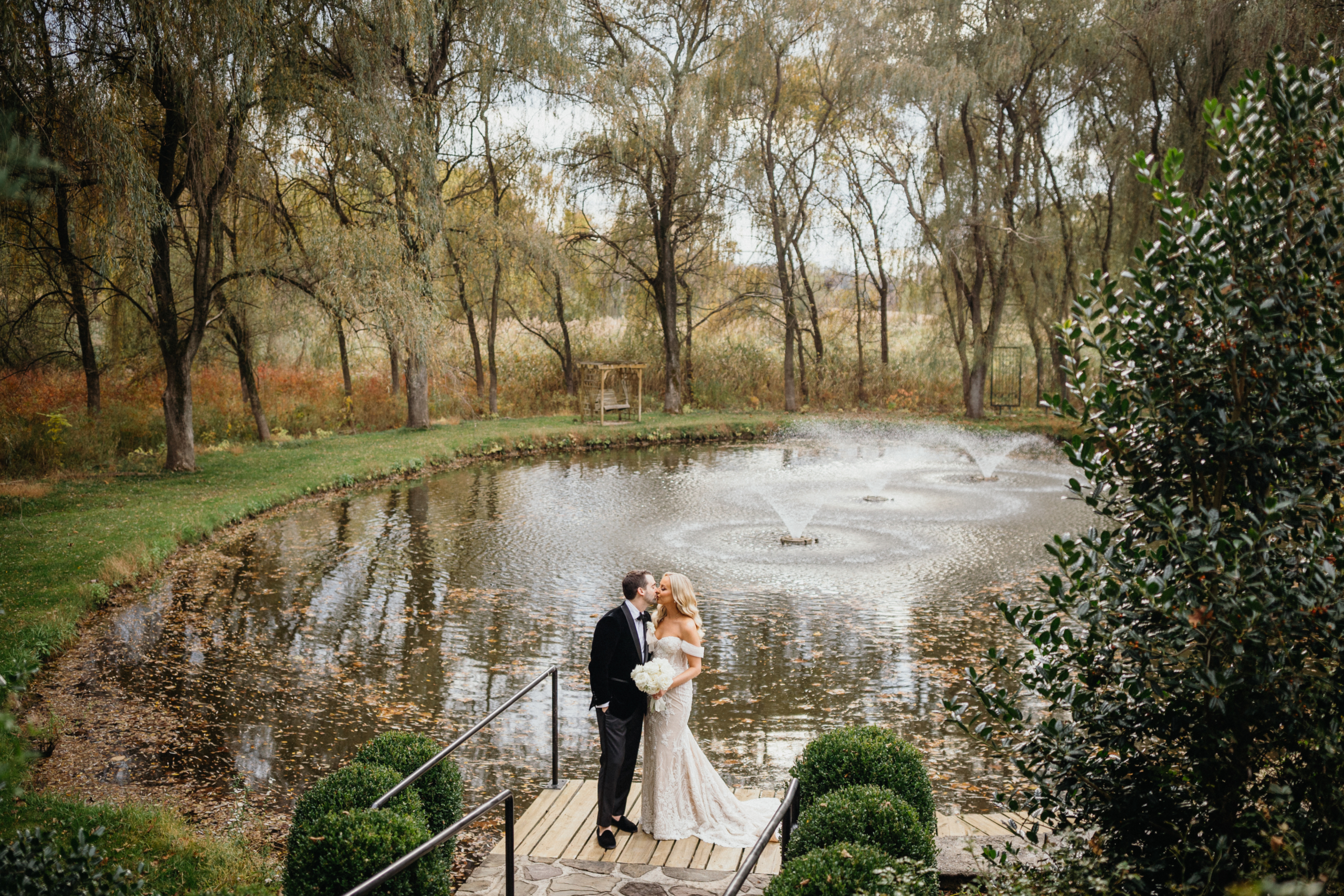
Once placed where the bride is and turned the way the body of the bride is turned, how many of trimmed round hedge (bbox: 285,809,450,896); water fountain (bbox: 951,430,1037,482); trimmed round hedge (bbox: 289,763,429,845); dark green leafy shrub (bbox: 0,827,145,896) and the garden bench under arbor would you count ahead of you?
3

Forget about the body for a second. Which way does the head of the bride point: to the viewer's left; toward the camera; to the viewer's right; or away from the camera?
to the viewer's left

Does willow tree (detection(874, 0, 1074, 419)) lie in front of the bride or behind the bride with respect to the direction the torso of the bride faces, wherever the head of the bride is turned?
behind

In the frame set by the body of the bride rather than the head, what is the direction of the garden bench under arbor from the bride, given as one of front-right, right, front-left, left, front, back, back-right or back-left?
back-right

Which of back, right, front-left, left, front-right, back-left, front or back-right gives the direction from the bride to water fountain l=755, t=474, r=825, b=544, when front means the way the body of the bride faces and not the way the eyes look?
back-right

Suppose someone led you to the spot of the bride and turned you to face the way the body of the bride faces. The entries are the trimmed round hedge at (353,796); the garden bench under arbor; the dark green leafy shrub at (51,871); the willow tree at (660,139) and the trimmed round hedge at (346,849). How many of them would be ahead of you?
3

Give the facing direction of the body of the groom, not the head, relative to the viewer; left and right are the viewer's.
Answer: facing the viewer and to the right of the viewer

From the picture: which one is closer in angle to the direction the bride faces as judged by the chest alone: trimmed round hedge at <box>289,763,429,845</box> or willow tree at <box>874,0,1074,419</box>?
the trimmed round hedge

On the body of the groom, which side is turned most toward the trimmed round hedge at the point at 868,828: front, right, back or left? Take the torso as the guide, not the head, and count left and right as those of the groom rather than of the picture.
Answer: front

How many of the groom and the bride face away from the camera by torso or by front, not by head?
0

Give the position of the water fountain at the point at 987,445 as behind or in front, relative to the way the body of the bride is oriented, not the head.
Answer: behind

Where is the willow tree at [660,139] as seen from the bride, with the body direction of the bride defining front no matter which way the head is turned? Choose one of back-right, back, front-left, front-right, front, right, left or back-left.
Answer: back-right

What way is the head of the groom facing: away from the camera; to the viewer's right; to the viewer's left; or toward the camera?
to the viewer's right
